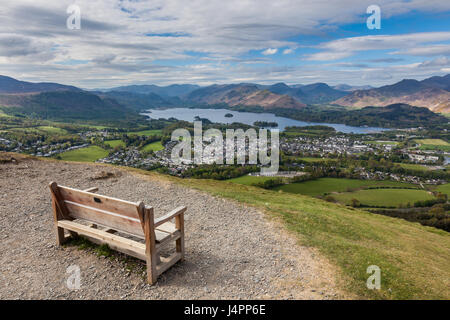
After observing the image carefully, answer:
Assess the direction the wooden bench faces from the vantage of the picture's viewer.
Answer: facing away from the viewer and to the right of the viewer
